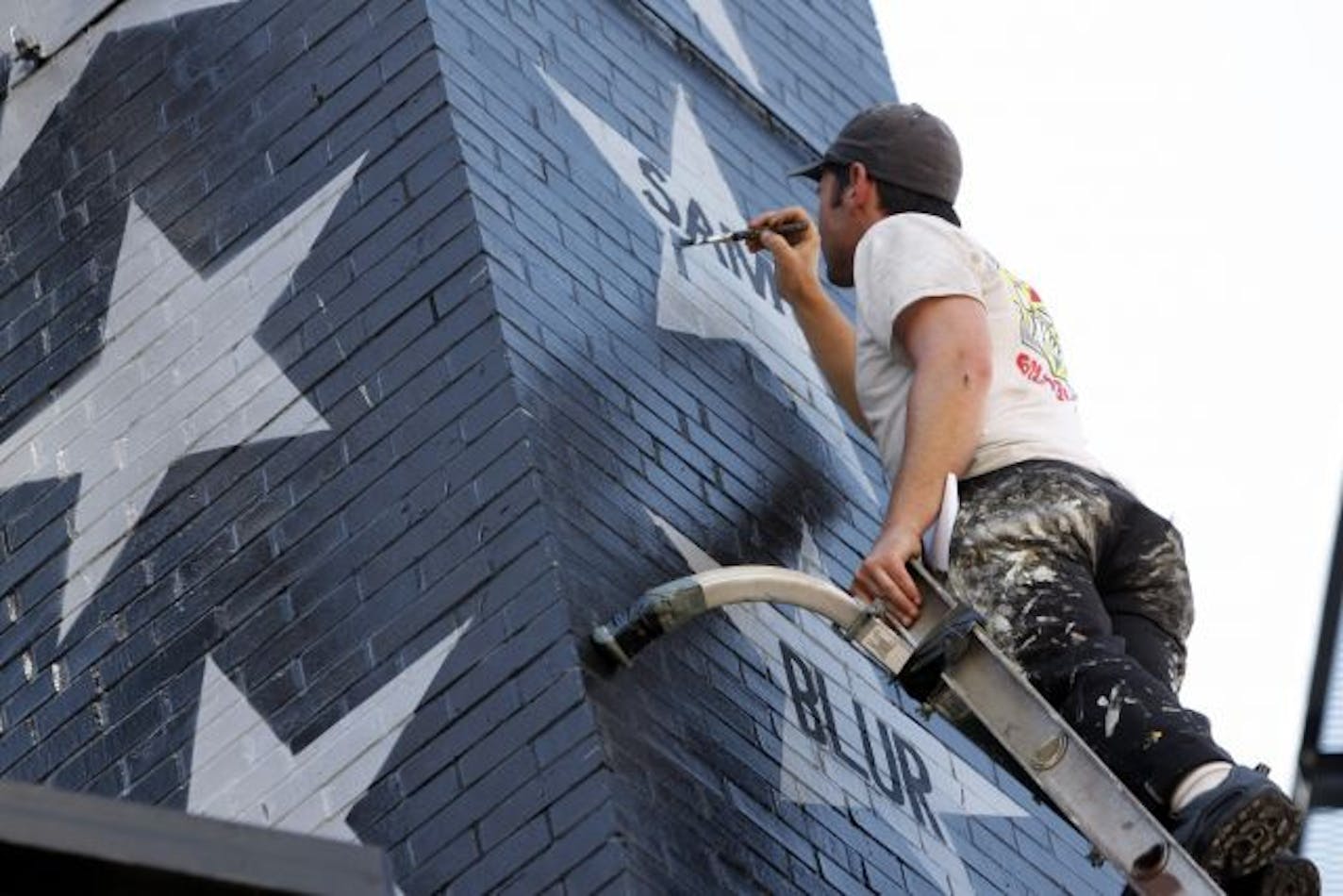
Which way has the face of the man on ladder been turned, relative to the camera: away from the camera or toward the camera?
away from the camera

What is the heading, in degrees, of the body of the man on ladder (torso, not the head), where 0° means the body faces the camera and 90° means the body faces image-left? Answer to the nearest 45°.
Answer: approximately 135°
